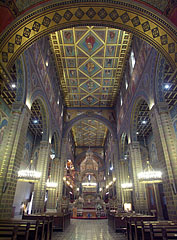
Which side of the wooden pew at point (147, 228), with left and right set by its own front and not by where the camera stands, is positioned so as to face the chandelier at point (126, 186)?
front

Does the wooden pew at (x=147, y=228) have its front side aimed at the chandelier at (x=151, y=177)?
yes

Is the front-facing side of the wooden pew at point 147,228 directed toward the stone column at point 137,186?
yes

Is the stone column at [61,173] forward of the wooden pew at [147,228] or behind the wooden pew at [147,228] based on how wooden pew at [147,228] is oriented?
forward

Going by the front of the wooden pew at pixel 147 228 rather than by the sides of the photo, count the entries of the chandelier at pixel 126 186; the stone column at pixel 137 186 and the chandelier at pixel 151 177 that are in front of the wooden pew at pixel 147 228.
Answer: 3

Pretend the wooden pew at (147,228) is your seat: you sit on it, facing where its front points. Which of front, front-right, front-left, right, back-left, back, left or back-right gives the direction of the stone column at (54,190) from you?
front-left

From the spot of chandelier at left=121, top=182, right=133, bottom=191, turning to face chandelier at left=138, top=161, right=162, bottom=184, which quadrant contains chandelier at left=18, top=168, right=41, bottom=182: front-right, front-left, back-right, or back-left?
front-right

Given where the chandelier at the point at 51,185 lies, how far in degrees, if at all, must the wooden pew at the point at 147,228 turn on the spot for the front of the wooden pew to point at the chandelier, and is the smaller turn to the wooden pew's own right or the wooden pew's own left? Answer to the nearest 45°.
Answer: approximately 45° to the wooden pew's own left

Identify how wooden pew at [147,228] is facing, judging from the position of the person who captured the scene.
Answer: facing away from the viewer

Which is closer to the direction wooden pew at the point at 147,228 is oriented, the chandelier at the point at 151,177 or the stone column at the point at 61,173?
the chandelier
